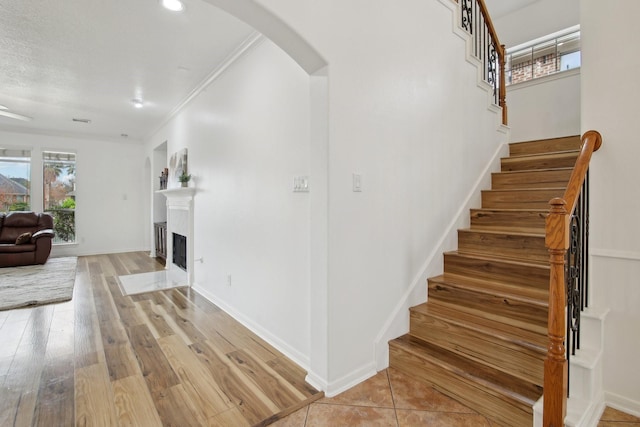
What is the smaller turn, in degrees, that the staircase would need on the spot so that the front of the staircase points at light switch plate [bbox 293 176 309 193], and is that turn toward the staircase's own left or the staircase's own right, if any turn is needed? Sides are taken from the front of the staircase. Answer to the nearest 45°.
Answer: approximately 45° to the staircase's own right

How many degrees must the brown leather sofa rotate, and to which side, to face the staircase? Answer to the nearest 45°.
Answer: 0° — it already faces it

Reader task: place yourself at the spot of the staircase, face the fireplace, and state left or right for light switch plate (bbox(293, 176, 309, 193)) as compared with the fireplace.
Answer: left

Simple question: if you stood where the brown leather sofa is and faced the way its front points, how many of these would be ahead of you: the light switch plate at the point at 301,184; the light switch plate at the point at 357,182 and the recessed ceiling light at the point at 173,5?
3

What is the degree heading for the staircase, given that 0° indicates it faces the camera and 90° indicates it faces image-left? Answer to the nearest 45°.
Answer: approximately 45°

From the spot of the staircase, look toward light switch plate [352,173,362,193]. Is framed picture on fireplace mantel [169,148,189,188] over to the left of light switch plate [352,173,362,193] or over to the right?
right
